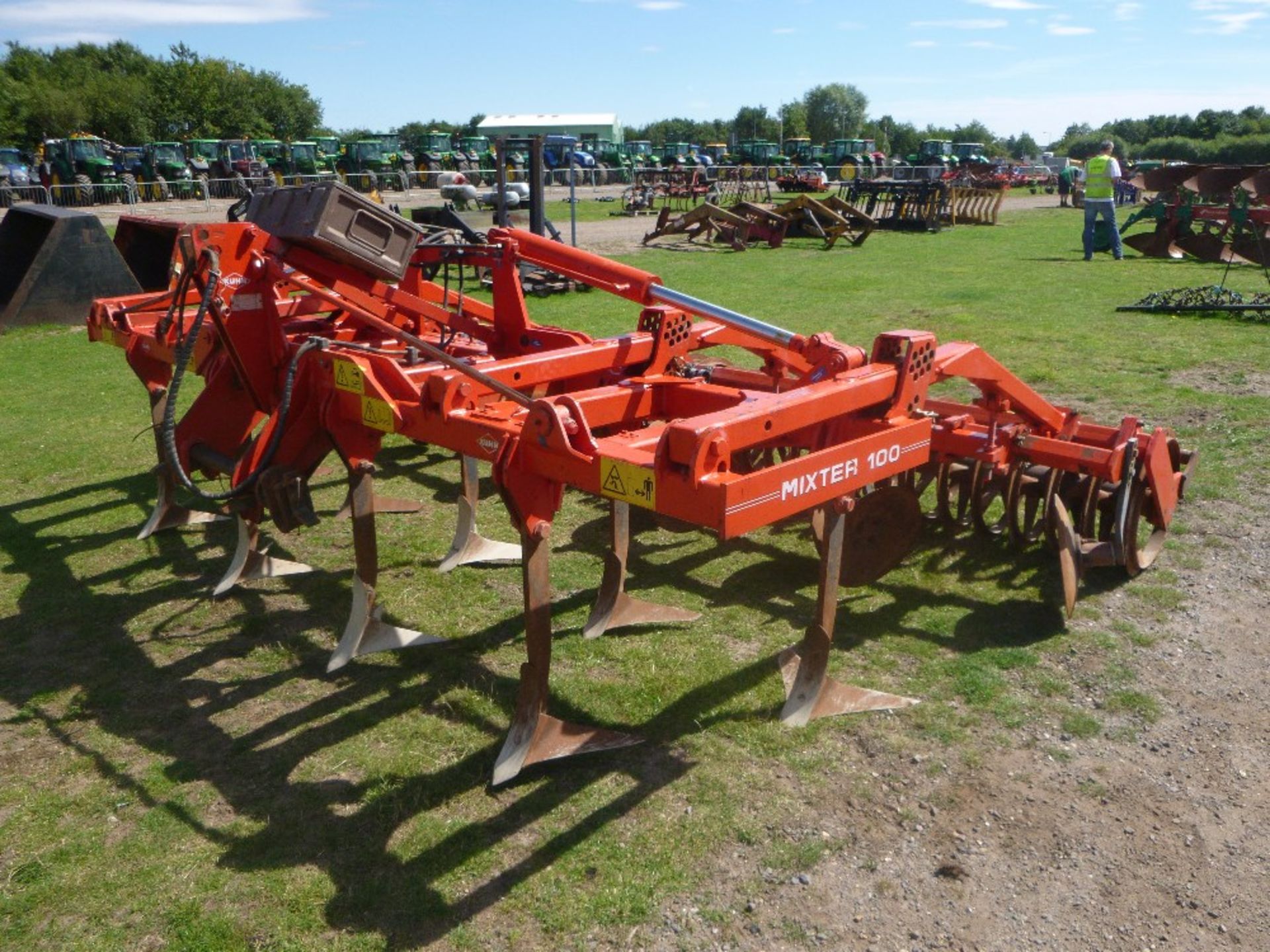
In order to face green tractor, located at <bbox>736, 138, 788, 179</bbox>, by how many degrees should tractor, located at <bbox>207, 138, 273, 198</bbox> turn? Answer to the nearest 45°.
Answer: approximately 45° to its left

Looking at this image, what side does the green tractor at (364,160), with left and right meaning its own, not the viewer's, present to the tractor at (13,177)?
right

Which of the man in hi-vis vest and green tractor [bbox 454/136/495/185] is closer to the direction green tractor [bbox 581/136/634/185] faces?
the man in hi-vis vest

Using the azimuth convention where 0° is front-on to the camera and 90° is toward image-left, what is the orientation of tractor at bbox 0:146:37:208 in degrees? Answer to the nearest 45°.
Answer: approximately 315°

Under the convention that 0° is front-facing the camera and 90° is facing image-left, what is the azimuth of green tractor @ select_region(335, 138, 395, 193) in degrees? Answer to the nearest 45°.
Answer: approximately 315°

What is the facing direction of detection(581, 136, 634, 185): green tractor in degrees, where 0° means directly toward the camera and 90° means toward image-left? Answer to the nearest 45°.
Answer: approximately 315°

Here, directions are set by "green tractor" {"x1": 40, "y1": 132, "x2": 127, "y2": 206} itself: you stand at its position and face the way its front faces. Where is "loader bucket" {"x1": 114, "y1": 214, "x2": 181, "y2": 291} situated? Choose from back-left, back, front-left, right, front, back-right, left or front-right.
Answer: front-right

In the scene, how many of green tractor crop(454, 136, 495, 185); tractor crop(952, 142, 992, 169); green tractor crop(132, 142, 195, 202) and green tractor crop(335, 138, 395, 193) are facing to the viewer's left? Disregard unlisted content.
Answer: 0

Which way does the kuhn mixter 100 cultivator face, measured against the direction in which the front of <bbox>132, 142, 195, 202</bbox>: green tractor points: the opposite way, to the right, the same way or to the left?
to the right

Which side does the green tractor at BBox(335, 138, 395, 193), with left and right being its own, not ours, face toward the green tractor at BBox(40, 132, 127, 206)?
right

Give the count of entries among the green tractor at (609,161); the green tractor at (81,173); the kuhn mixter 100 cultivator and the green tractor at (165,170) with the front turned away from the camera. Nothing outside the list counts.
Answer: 0

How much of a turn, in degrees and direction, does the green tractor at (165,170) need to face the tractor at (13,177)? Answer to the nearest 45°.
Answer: approximately 135° to its right

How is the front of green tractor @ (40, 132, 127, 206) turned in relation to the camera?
facing the viewer and to the right of the viewer

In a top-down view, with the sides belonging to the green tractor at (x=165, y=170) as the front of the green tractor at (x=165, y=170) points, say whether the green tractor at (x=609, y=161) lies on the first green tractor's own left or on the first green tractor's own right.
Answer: on the first green tractor's own left
